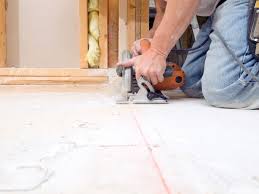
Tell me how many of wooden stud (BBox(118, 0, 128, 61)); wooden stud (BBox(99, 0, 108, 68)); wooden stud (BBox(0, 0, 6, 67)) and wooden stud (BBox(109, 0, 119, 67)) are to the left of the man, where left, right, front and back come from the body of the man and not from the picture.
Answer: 0

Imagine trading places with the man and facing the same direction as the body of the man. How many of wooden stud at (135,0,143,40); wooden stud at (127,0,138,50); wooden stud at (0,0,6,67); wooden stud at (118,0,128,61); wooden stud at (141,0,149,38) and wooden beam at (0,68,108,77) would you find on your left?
0

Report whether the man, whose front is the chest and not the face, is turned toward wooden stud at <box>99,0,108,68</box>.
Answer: no

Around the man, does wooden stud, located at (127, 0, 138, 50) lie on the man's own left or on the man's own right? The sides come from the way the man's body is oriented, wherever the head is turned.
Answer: on the man's own right

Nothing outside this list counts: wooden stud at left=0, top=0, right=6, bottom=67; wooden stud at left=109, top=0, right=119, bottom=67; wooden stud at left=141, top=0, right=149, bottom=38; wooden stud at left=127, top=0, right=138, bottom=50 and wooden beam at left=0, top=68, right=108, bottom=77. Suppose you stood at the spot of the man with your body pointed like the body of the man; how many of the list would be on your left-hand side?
0

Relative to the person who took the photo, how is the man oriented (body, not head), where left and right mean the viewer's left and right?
facing to the left of the viewer

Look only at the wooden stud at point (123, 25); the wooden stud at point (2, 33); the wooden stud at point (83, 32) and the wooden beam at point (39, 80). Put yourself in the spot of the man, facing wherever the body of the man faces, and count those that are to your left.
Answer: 0

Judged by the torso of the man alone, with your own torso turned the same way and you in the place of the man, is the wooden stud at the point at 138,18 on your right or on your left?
on your right
